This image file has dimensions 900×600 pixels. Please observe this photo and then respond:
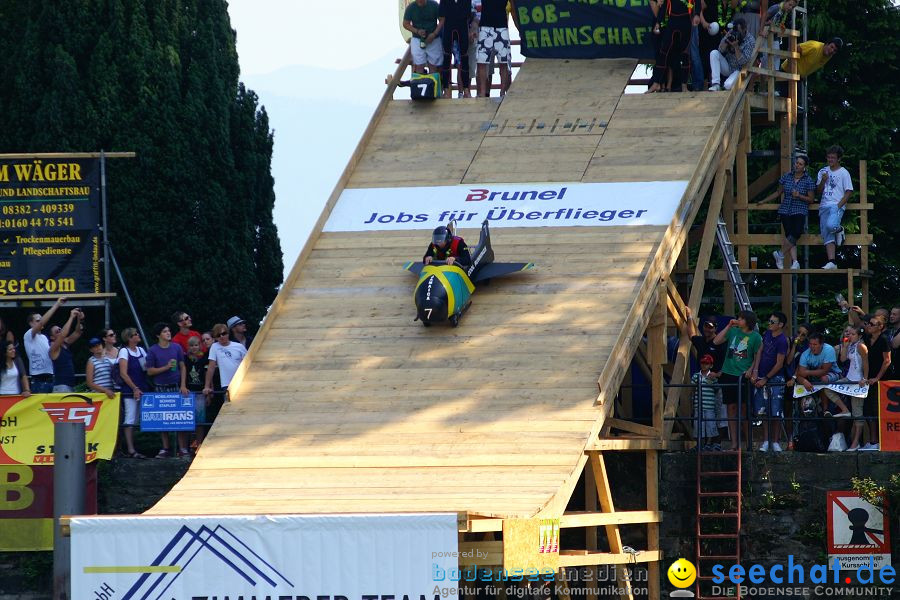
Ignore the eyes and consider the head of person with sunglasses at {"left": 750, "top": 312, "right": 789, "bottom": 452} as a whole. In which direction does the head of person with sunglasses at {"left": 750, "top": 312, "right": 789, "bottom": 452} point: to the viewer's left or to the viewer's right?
to the viewer's left

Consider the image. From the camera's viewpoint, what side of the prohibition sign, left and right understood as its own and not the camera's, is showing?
front

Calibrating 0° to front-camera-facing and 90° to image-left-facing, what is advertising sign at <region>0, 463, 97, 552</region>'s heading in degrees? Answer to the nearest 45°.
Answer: approximately 0°

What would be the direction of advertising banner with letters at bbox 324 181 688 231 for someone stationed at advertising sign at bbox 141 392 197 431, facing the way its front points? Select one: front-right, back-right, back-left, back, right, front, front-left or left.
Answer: left

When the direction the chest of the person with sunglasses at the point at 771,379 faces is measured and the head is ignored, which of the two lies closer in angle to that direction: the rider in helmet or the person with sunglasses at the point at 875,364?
the rider in helmet

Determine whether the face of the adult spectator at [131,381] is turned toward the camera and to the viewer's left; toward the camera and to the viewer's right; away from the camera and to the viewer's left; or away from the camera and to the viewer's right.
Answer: toward the camera and to the viewer's right

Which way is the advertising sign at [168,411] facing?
toward the camera

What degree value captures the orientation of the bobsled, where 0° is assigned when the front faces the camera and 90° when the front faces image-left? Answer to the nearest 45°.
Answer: approximately 45°

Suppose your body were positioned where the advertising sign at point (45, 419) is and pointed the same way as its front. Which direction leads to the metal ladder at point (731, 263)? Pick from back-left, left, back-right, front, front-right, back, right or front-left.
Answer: left

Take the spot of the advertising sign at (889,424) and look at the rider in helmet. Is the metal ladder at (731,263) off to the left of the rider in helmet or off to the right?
right

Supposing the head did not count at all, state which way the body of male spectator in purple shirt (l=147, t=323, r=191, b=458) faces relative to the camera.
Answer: toward the camera

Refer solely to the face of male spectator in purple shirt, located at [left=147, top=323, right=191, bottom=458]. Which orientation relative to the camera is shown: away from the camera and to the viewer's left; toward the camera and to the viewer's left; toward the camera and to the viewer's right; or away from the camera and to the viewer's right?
toward the camera and to the viewer's right

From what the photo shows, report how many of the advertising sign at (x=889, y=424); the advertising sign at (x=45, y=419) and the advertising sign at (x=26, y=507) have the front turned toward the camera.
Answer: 3
